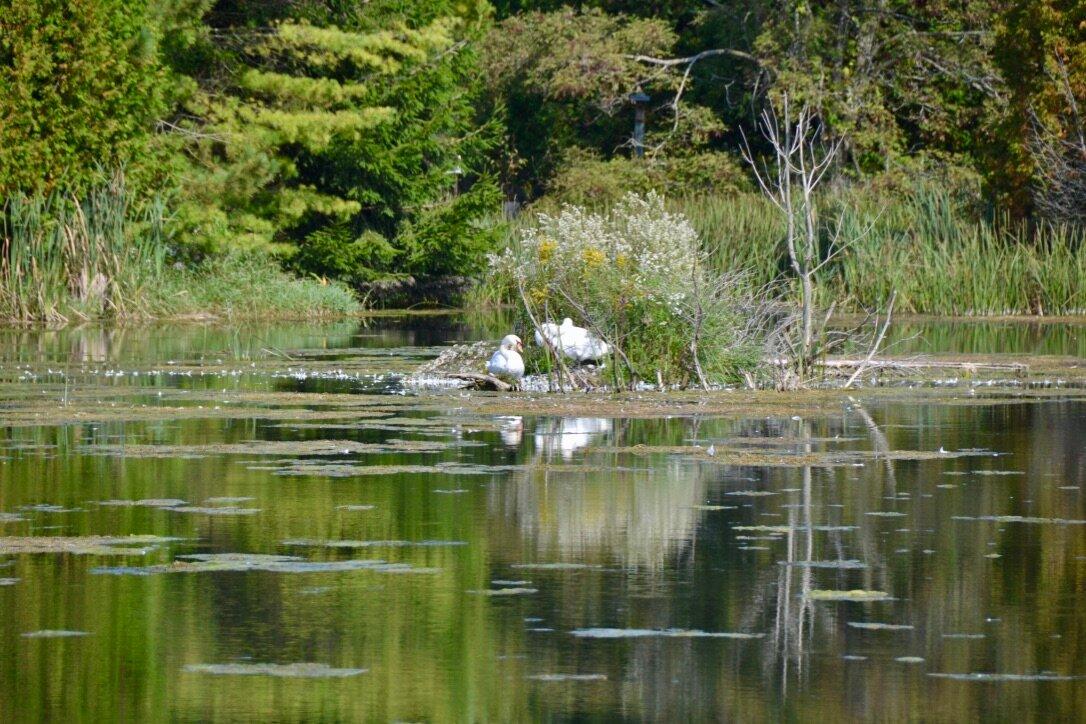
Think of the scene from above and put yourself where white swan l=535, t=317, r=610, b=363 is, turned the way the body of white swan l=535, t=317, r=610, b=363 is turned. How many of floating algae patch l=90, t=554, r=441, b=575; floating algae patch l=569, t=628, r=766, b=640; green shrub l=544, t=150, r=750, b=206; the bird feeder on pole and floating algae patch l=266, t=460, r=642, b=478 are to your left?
3

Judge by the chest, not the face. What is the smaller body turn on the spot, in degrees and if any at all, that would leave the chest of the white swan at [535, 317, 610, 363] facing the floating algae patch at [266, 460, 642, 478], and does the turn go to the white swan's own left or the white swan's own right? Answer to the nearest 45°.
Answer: approximately 90° to the white swan's own left

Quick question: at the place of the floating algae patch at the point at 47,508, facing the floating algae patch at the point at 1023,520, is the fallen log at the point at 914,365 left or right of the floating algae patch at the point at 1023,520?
left

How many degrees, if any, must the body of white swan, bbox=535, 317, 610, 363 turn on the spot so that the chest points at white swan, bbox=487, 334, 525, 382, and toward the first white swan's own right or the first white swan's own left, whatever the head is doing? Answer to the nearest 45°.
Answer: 0° — it already faces it

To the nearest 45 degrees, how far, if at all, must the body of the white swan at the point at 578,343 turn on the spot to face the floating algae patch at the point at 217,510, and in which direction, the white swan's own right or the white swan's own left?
approximately 90° to the white swan's own left

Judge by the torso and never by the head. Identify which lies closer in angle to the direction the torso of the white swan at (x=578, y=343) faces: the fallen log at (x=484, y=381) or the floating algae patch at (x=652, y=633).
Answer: the fallen log

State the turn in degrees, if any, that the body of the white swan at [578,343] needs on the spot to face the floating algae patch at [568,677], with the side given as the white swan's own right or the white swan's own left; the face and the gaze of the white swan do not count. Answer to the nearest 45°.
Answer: approximately 90° to the white swan's own left

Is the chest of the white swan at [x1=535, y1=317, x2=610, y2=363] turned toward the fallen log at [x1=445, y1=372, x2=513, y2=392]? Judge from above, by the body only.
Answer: yes

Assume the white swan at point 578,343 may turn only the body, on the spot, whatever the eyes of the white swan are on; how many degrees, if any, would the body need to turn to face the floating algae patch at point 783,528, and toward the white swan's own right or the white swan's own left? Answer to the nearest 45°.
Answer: approximately 90° to the white swan's own left

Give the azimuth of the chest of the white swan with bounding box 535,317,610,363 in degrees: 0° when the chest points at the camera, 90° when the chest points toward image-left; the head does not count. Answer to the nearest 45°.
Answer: approximately 90°
